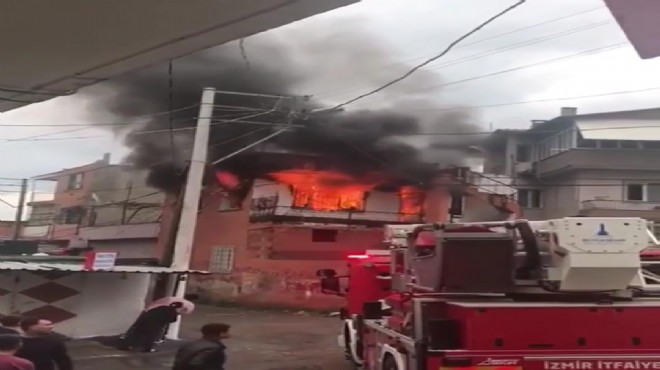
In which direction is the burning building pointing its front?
toward the camera

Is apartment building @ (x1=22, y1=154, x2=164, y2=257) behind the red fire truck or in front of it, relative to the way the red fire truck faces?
in front

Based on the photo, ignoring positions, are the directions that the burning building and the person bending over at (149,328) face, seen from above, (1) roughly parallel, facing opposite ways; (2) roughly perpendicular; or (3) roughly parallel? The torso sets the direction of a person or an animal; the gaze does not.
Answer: roughly perpendicular

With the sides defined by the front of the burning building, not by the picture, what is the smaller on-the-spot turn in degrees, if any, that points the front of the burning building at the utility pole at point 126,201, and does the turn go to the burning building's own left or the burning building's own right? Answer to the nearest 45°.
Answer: approximately 90° to the burning building's own right

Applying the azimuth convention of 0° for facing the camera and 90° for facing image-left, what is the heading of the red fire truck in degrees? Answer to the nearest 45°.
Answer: approximately 135°

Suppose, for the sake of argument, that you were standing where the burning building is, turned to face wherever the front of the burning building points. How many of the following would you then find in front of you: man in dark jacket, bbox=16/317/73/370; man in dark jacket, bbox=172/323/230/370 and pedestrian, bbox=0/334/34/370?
3

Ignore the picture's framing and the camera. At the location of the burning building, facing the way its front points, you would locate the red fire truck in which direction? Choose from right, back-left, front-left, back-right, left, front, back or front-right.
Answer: front

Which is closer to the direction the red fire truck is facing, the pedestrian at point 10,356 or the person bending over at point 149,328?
the person bending over

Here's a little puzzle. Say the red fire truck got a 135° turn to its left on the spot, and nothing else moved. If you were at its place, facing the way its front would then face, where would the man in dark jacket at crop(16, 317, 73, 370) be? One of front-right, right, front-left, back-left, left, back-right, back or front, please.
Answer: front-right
